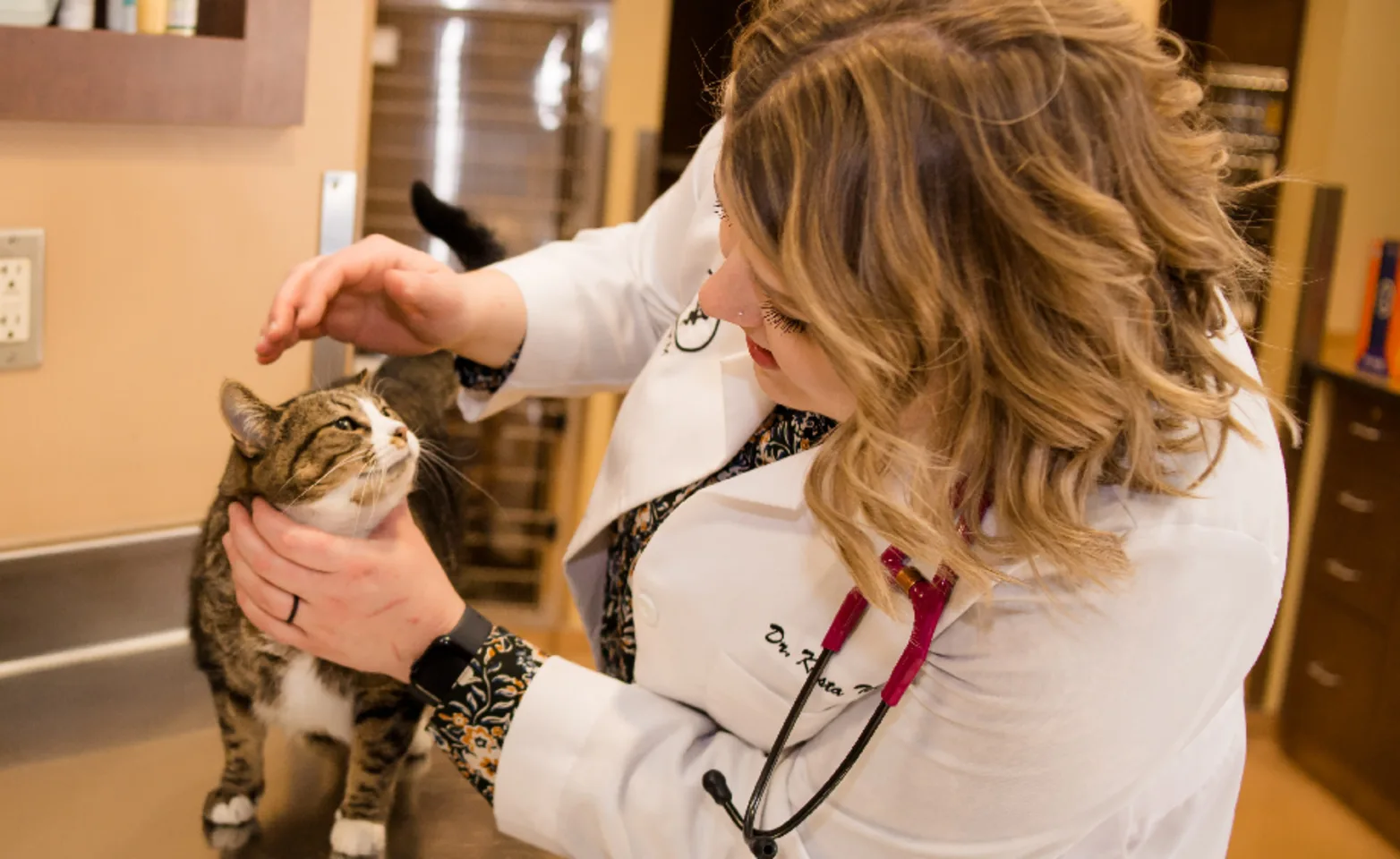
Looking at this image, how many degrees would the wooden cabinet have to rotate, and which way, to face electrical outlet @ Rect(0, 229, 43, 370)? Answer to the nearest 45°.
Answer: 0° — it already faces it

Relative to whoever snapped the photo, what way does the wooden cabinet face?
facing the viewer and to the left of the viewer

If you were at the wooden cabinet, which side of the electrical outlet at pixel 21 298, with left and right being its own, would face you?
left

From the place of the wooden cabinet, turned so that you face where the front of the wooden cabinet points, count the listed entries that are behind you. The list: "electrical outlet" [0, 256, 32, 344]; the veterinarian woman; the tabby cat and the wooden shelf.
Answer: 0

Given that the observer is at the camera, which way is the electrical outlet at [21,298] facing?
facing the viewer

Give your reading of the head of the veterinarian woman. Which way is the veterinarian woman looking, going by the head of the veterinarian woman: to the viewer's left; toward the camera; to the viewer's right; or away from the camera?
to the viewer's left

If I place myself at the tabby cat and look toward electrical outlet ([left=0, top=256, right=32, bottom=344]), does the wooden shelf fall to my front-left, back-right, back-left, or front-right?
front-right

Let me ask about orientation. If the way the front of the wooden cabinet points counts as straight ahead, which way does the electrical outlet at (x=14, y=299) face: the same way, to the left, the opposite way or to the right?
to the left

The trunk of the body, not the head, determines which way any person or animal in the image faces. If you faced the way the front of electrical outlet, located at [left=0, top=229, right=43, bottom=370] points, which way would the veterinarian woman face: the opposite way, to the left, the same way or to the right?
to the right

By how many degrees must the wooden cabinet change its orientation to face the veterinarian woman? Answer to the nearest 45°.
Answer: approximately 45° to its left
